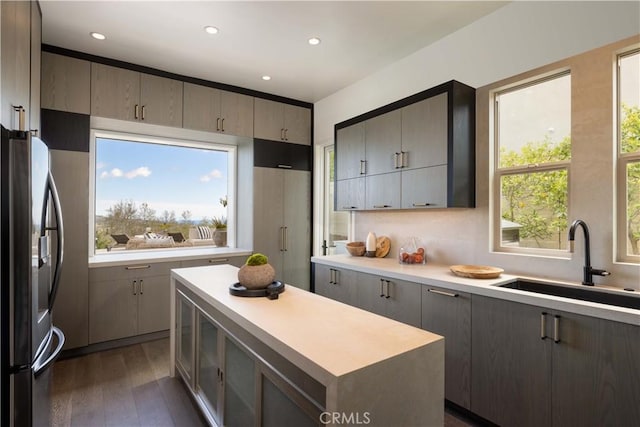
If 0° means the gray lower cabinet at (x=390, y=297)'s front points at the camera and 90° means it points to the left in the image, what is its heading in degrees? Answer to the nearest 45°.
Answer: approximately 45°

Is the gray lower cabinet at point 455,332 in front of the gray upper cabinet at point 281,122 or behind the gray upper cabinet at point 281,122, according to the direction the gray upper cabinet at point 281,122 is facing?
in front

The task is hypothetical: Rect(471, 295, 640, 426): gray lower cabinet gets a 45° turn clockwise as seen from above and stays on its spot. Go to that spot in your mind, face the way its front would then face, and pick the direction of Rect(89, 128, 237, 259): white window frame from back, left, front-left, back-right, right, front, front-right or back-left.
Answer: front

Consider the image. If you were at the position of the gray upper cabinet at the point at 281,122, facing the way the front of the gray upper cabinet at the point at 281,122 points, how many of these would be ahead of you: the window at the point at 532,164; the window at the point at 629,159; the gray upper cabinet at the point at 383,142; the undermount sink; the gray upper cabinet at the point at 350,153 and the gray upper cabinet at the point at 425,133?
6

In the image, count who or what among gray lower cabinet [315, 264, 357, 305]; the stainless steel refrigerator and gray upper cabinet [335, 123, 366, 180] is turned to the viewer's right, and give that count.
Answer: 1

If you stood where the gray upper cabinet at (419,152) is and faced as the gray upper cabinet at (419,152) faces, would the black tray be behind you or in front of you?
in front

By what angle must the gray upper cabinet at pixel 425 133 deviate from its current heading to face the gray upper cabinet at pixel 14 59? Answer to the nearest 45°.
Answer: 0° — it already faces it

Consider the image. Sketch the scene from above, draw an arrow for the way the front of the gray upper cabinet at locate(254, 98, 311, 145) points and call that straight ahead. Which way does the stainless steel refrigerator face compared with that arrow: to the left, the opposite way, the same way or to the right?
to the left

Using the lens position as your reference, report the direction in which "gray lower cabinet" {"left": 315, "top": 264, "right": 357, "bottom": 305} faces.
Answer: facing the viewer and to the left of the viewer

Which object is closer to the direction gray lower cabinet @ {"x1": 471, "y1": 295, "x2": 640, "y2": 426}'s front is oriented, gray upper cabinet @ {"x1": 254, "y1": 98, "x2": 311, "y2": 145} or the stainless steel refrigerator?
the stainless steel refrigerator

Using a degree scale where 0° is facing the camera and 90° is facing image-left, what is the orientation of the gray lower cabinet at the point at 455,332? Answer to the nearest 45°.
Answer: approximately 45°

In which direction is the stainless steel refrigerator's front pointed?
to the viewer's right

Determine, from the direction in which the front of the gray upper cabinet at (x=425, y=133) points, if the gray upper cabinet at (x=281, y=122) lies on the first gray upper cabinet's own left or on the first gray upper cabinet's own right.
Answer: on the first gray upper cabinet's own right

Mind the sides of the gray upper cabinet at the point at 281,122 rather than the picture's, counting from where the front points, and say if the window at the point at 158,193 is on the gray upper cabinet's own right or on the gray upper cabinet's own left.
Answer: on the gray upper cabinet's own right
